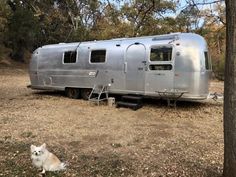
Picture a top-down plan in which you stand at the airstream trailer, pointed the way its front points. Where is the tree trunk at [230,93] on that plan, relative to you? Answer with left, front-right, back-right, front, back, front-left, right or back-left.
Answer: front-right

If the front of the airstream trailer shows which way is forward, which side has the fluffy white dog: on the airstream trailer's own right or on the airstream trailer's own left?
on the airstream trailer's own right

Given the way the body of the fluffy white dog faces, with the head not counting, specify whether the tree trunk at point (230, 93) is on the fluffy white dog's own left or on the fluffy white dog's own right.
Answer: on the fluffy white dog's own left

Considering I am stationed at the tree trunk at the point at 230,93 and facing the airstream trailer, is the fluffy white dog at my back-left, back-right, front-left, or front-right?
front-left

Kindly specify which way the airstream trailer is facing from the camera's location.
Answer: facing the viewer and to the right of the viewer

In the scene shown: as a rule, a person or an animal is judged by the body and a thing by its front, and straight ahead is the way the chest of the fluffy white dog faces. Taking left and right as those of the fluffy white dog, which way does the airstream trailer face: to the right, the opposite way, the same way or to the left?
to the left

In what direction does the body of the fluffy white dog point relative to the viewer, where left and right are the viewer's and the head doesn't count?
facing the viewer and to the left of the viewer

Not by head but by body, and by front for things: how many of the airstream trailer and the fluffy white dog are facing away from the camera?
0
